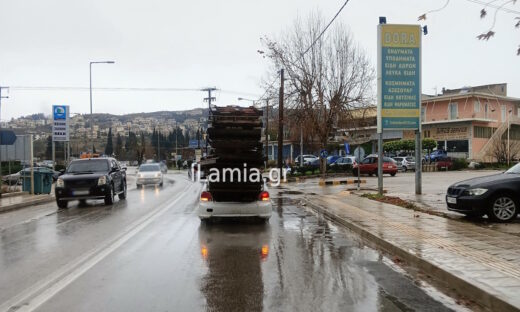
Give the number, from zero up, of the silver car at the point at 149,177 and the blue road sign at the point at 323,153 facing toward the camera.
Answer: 2

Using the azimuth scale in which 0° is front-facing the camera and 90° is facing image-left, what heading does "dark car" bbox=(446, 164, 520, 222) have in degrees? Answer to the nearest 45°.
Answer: approximately 45°

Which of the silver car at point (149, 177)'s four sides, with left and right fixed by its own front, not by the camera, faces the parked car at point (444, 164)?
left

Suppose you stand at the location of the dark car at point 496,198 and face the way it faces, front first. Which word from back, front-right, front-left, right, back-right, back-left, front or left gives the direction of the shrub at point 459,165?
back-right

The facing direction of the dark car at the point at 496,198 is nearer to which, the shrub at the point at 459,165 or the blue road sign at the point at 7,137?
the blue road sign

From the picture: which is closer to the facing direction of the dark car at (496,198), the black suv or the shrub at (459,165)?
the black suv

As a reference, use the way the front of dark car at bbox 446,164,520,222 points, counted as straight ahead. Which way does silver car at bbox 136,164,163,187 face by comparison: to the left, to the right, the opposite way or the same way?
to the left

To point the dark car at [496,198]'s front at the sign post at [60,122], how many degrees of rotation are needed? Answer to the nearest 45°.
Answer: approximately 45° to its right

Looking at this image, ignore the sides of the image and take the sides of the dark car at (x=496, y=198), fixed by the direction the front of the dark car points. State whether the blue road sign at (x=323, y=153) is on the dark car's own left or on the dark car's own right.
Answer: on the dark car's own right

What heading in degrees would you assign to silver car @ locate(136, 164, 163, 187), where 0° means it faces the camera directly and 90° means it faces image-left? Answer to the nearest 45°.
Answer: approximately 0°

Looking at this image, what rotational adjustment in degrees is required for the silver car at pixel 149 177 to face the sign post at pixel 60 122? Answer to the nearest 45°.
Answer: approximately 90° to its right
